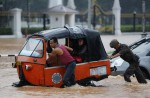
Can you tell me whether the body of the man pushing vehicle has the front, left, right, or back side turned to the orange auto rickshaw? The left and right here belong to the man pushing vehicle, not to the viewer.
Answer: front

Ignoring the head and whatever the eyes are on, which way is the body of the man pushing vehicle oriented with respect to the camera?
to the viewer's left

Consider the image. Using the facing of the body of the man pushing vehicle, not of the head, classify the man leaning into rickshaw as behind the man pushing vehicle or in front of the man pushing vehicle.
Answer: in front
